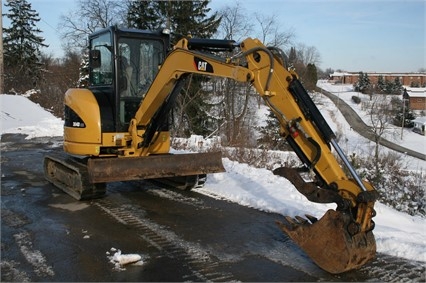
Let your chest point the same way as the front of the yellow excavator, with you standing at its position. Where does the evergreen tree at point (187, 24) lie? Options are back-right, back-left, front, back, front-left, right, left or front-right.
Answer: back-left

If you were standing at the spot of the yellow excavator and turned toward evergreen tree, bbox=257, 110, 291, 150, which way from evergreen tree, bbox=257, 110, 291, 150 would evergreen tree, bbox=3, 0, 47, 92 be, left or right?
left

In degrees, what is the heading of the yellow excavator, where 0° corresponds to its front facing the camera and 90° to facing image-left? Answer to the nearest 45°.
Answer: approximately 315°

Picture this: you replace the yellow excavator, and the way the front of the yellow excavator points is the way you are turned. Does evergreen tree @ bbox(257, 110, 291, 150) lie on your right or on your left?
on your left

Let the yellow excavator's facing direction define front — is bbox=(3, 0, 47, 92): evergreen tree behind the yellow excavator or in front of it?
behind
